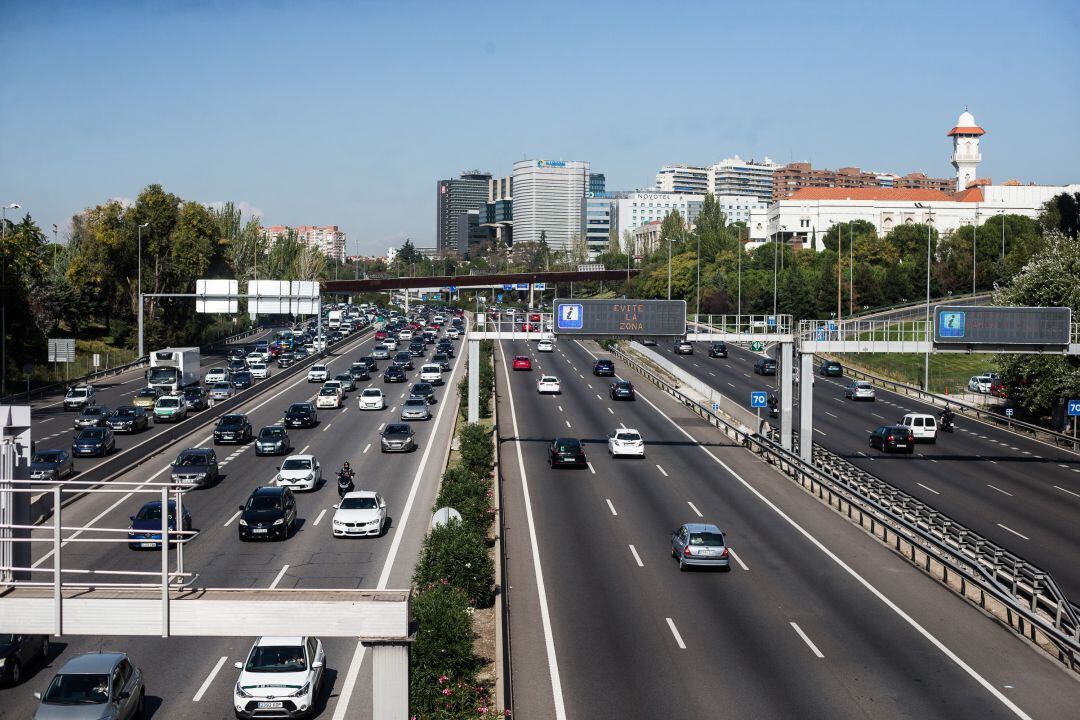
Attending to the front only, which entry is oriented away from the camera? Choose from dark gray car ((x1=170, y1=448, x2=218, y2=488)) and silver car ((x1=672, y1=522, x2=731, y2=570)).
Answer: the silver car

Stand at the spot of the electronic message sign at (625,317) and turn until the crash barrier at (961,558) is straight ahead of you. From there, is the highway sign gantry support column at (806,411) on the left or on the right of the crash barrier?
left

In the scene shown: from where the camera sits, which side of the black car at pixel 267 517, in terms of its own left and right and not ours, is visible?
front

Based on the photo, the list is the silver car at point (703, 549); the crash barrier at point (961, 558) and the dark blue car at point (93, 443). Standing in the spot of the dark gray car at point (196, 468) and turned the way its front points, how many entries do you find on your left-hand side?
2

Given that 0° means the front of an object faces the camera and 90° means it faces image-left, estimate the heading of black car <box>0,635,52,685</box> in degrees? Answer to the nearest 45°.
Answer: approximately 45°

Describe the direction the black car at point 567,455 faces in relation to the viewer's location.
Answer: facing away from the viewer

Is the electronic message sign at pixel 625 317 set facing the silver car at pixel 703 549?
yes

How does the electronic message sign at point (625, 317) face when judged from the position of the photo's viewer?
facing the viewer

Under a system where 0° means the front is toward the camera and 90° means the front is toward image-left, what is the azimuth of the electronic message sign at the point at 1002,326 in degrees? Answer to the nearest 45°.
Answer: approximately 0°

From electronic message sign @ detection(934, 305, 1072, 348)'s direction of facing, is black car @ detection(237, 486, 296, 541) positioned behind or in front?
in front

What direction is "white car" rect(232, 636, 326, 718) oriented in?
toward the camera

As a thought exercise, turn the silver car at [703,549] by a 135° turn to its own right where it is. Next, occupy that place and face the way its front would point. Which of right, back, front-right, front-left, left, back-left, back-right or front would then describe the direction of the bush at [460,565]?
right

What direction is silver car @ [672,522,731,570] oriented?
away from the camera

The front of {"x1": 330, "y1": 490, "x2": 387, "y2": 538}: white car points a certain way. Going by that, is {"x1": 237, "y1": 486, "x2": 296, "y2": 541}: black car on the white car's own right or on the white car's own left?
on the white car's own right

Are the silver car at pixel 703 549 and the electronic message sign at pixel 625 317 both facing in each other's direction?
yes

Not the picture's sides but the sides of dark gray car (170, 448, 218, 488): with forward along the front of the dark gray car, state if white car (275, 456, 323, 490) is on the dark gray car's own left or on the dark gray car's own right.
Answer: on the dark gray car's own left

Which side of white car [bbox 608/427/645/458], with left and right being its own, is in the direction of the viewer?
back
